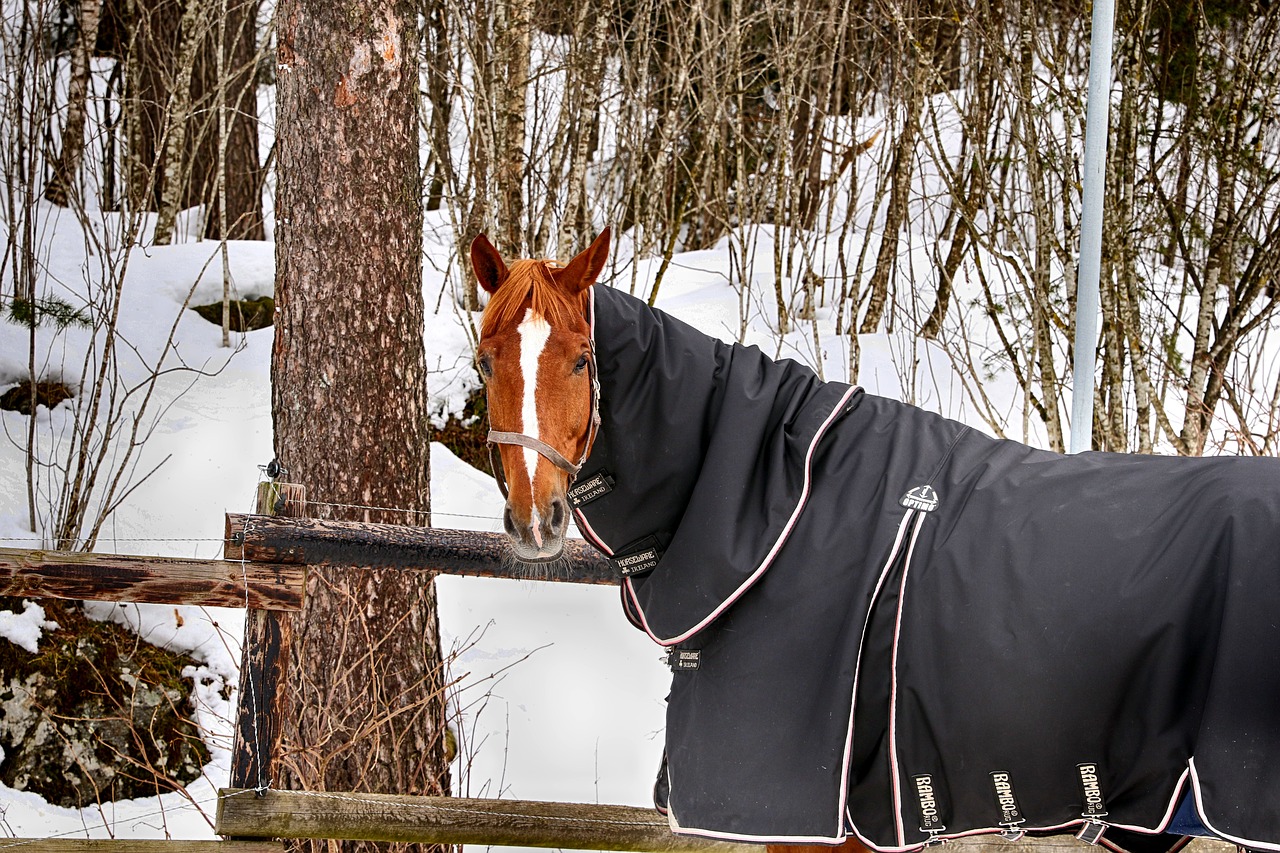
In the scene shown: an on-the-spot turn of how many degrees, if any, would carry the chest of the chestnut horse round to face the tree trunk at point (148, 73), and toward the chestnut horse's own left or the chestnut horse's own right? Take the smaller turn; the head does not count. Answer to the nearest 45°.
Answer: approximately 45° to the chestnut horse's own right

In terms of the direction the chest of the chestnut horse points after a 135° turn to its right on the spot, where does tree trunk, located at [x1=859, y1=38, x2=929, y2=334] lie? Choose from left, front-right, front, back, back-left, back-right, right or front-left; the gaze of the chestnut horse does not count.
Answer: front-left

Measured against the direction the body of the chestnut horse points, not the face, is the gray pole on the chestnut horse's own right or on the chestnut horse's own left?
on the chestnut horse's own right

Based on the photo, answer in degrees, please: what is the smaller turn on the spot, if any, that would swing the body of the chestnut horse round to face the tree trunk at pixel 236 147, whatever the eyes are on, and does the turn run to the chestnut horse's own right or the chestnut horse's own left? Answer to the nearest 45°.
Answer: approximately 45° to the chestnut horse's own right

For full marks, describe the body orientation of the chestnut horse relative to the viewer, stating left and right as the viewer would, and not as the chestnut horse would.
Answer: facing to the left of the viewer

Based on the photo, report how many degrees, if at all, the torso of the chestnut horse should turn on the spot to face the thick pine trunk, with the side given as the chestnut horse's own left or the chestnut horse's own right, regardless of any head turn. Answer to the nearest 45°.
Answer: approximately 45° to the chestnut horse's own right
